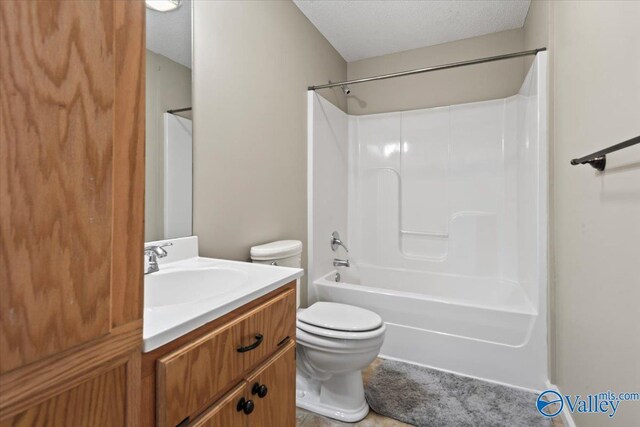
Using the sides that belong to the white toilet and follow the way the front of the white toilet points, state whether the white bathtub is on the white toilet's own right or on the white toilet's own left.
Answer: on the white toilet's own left

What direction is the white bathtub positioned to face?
toward the camera

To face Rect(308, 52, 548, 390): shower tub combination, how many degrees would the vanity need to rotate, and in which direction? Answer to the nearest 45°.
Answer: approximately 90° to its left

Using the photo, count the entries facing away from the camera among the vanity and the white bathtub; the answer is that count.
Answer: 0

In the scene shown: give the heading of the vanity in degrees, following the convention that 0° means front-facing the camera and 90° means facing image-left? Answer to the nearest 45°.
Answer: approximately 315°

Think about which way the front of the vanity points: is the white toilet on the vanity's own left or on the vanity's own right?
on the vanity's own left

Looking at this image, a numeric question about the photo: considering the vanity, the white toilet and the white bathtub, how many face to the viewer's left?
0

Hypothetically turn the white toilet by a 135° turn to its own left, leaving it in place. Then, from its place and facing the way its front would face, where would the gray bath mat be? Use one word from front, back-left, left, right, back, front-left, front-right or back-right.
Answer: right

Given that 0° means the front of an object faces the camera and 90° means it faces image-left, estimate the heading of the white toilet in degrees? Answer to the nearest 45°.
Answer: approximately 315°

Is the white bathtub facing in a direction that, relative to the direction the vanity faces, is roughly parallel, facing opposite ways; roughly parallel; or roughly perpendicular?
roughly perpendicular
